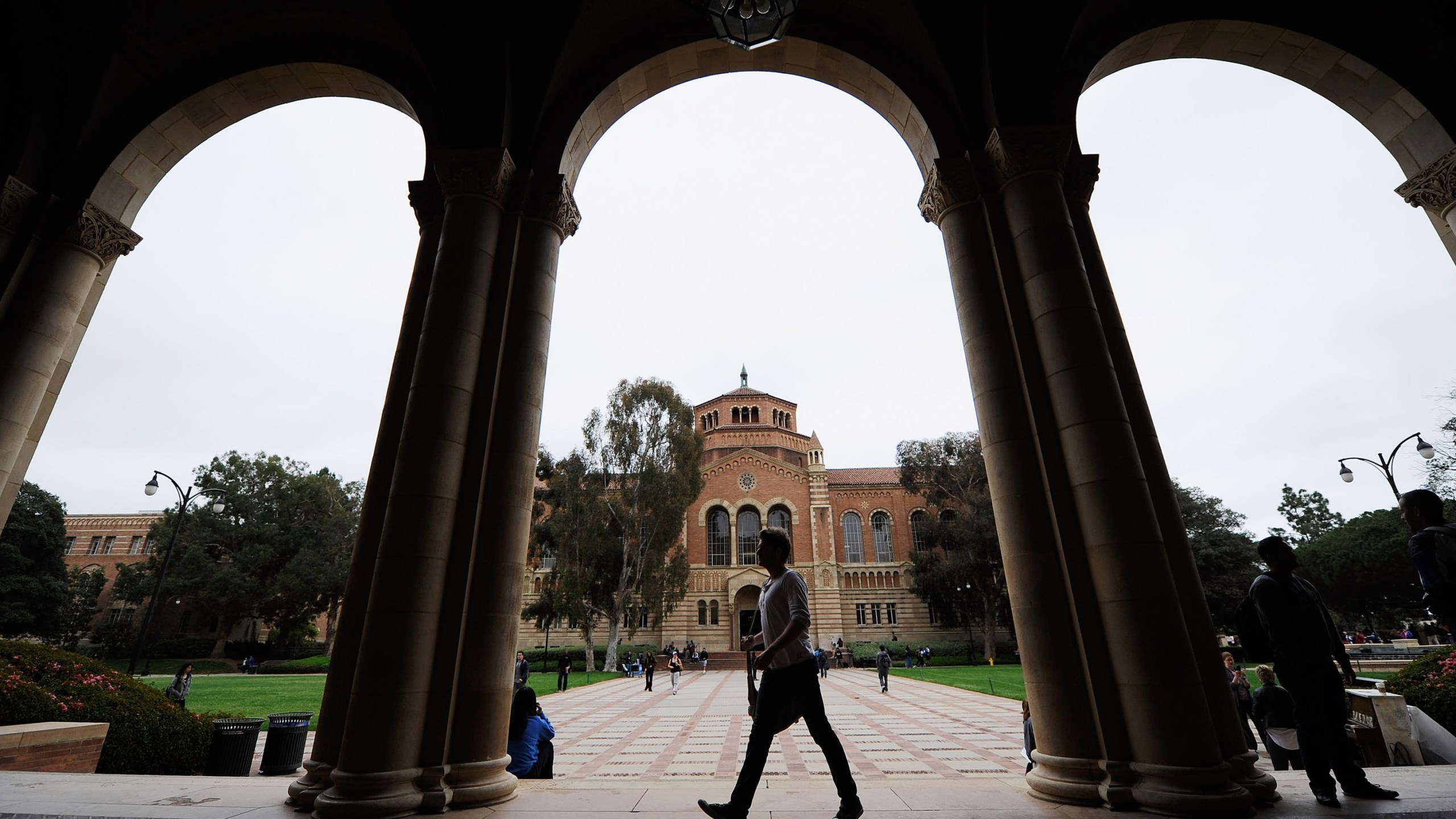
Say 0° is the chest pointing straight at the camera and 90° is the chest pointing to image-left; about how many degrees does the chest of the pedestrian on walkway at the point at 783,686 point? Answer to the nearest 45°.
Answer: approximately 90°

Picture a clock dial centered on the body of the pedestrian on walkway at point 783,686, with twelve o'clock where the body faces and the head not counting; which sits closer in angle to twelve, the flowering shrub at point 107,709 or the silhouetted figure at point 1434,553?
the flowering shrub

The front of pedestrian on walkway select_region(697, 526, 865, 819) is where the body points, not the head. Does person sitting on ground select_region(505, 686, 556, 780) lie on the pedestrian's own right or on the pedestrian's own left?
on the pedestrian's own right

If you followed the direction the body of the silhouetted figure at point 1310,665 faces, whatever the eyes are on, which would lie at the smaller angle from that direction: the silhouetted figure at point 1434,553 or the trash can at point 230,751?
the silhouetted figure

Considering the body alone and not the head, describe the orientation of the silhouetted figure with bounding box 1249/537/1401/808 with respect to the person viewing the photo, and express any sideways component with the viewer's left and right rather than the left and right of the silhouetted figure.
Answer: facing the viewer and to the right of the viewer
